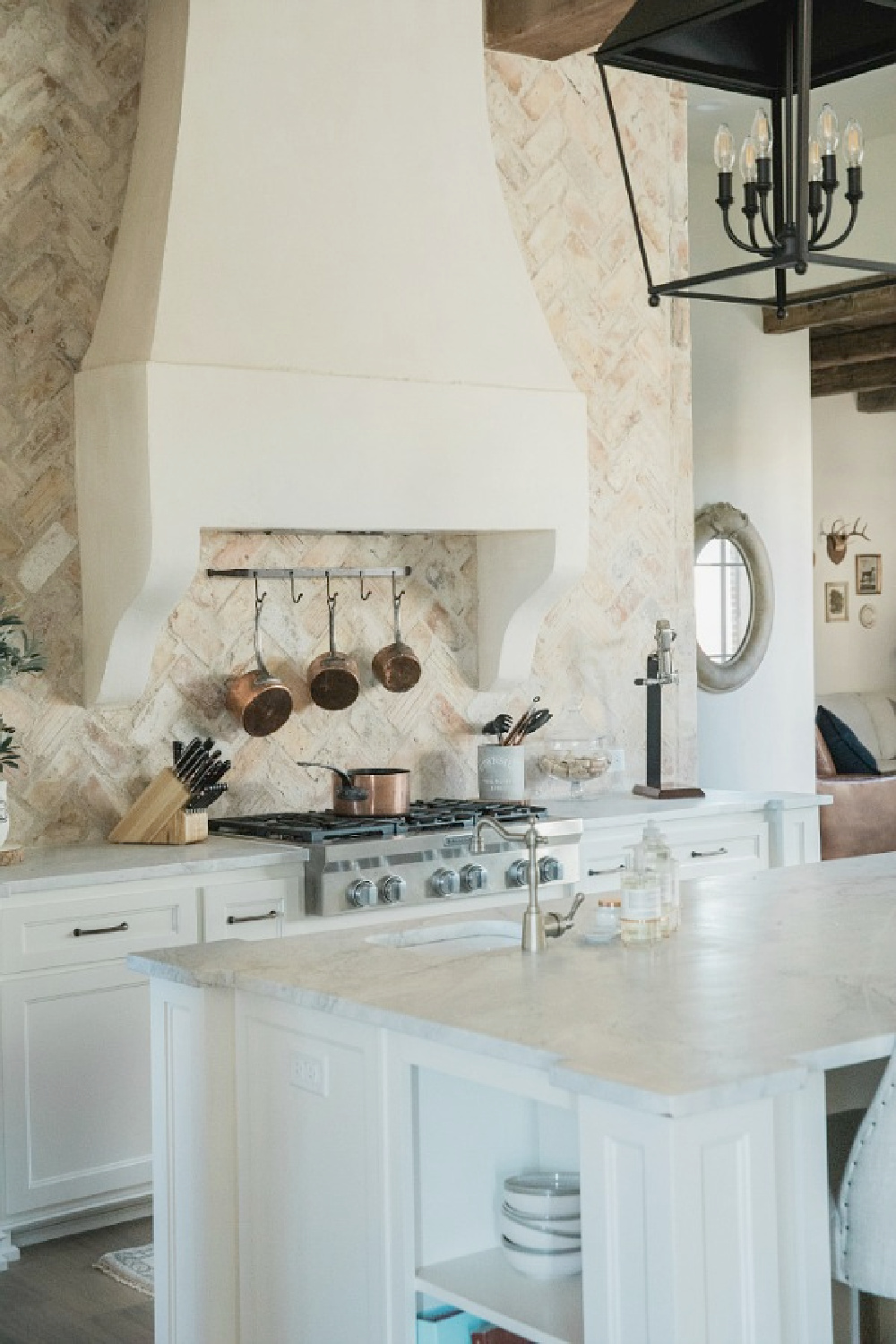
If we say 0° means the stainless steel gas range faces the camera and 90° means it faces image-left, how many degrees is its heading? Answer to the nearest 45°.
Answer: approximately 315°

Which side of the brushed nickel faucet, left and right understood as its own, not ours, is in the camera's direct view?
left

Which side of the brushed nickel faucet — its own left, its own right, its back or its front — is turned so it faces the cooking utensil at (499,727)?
right

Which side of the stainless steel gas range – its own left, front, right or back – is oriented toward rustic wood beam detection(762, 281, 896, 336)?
left

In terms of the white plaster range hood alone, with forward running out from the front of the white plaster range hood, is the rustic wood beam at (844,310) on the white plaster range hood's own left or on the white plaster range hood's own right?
on the white plaster range hood's own left

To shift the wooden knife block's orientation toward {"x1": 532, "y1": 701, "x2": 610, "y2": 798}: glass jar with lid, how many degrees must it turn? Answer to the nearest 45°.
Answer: approximately 45° to its left

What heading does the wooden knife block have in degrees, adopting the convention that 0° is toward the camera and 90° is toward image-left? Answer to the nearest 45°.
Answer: approximately 270°

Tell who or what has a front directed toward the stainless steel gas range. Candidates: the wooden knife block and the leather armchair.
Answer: the wooden knife block

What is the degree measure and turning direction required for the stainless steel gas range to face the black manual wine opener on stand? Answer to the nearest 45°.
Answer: approximately 90° to its left

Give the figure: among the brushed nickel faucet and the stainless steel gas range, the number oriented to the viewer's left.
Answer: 1

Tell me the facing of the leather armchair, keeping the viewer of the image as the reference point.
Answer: facing to the right of the viewer
